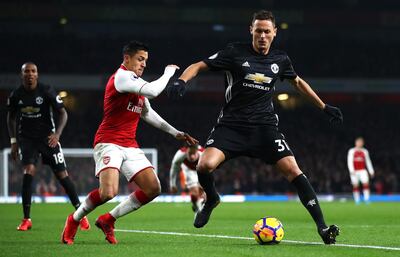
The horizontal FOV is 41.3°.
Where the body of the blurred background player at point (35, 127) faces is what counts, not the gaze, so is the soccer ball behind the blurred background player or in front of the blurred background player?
in front

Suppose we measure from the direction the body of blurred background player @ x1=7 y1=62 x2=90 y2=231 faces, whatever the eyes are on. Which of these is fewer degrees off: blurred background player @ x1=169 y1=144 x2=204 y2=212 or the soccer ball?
the soccer ball

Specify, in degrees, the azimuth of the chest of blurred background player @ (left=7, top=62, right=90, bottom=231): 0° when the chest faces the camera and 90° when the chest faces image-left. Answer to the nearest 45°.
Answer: approximately 0°

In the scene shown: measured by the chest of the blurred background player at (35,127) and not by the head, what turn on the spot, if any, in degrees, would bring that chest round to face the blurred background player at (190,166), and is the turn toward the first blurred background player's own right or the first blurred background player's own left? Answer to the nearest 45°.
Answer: approximately 135° to the first blurred background player's own left

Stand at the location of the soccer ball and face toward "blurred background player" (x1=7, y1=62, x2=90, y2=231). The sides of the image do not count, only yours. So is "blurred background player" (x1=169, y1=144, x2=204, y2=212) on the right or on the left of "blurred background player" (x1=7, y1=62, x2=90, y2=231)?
right
